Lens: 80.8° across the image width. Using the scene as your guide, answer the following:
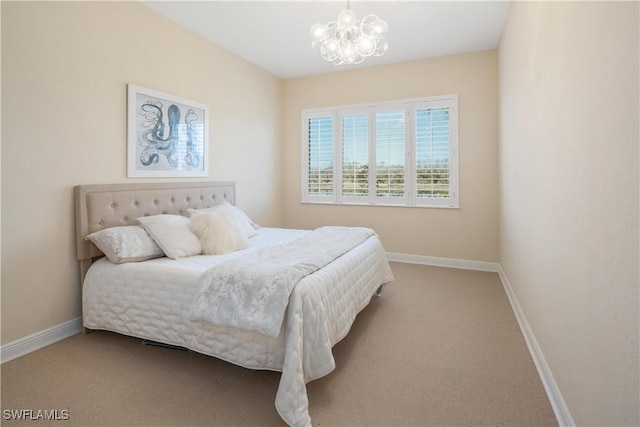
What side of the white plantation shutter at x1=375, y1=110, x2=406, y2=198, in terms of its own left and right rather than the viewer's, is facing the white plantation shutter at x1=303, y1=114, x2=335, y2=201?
right

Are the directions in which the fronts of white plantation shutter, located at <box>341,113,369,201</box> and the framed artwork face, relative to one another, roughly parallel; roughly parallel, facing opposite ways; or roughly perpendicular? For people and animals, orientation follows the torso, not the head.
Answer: roughly perpendicular

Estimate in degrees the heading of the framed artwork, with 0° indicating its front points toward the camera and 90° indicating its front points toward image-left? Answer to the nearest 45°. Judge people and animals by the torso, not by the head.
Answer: approximately 315°

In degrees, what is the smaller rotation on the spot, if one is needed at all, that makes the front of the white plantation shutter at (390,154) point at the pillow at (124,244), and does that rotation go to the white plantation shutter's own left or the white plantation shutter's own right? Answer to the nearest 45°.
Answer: approximately 45° to the white plantation shutter's own right

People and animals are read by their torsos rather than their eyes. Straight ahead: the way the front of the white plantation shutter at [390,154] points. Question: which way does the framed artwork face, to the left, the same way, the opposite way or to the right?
to the left

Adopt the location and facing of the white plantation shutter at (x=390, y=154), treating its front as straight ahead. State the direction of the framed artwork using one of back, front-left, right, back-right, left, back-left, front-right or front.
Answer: front-right

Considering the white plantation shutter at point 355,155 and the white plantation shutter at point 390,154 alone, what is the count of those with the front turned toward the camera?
2

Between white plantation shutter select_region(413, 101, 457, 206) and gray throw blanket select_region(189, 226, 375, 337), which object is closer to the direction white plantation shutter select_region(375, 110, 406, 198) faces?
the gray throw blanket

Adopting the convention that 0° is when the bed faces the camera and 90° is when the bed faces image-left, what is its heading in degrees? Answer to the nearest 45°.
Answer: approximately 315°

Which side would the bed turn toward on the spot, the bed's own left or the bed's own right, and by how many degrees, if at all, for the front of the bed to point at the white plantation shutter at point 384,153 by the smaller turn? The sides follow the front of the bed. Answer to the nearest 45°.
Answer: approximately 90° to the bed's own left
